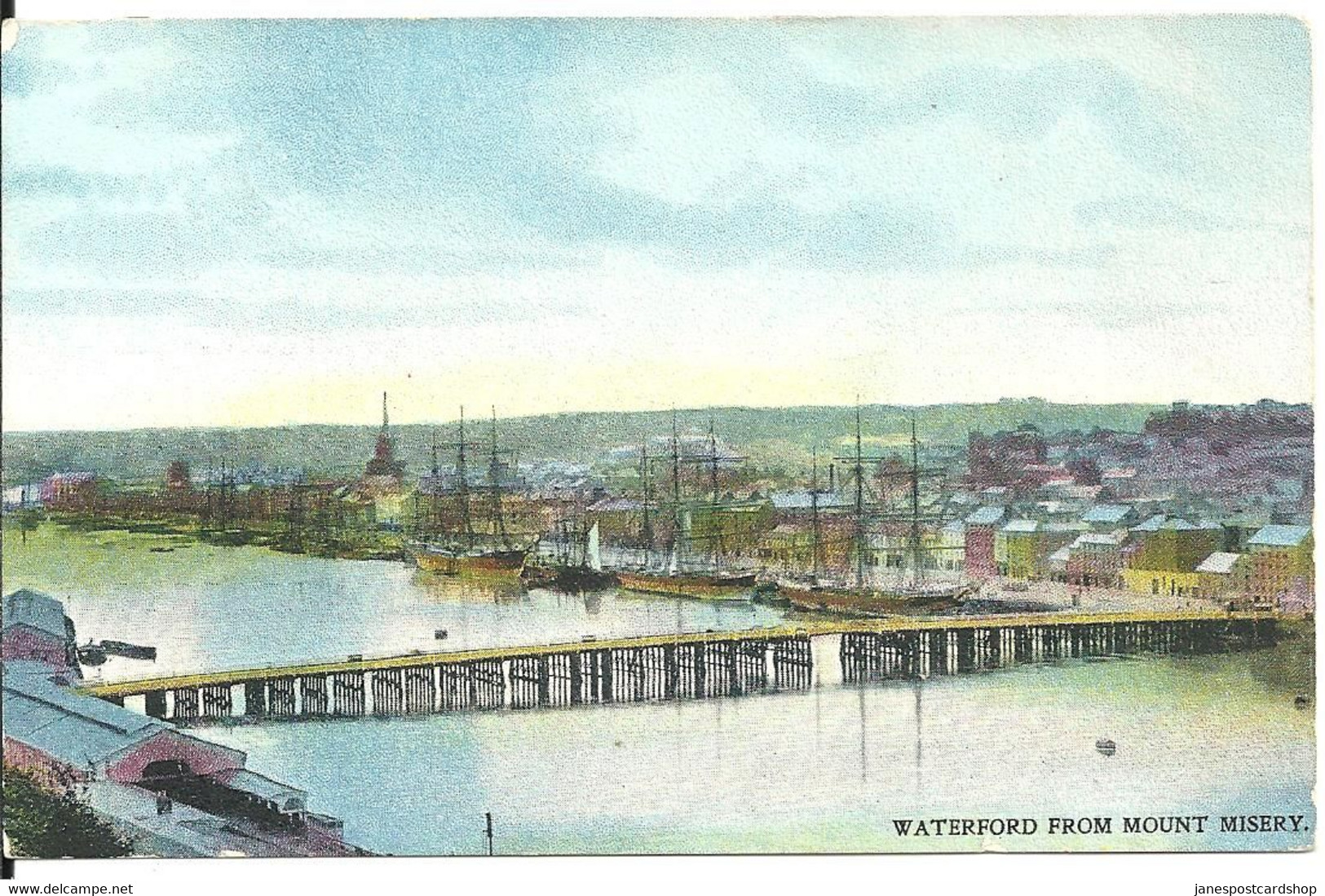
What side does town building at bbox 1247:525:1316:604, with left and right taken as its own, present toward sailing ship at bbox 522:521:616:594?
right

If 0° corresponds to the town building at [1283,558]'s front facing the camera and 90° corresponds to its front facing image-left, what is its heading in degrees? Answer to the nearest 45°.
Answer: approximately 0°
